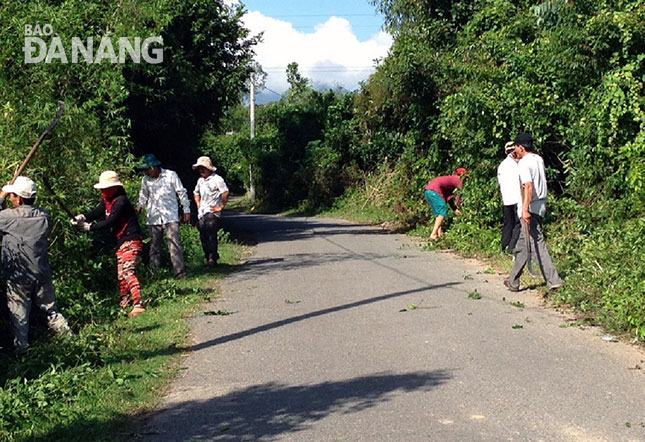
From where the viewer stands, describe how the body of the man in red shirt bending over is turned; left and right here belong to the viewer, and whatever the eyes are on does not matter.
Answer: facing to the right of the viewer

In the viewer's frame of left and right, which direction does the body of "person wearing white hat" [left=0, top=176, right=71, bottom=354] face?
facing away from the viewer and to the left of the viewer

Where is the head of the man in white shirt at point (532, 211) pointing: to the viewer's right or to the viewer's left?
to the viewer's left

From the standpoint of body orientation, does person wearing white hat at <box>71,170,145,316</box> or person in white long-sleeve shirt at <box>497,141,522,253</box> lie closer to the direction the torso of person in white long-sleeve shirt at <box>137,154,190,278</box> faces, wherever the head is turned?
the person wearing white hat

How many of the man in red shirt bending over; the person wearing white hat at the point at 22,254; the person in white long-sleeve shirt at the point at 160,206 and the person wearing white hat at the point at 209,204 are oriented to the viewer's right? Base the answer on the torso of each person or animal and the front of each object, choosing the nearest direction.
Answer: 1

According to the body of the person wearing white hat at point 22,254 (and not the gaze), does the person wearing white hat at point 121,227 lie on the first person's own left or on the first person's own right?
on the first person's own right

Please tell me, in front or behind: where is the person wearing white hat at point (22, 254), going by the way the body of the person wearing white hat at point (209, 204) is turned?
in front

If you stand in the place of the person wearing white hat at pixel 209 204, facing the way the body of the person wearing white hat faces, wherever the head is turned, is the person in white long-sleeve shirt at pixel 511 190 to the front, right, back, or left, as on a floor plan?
left

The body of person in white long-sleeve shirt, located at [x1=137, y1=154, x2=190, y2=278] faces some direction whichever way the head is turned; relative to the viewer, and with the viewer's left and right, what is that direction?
facing the viewer and to the left of the viewer

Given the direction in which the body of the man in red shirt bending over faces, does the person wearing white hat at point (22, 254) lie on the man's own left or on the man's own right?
on the man's own right

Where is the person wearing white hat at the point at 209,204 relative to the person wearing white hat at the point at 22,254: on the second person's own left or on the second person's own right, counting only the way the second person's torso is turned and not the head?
on the second person's own right
